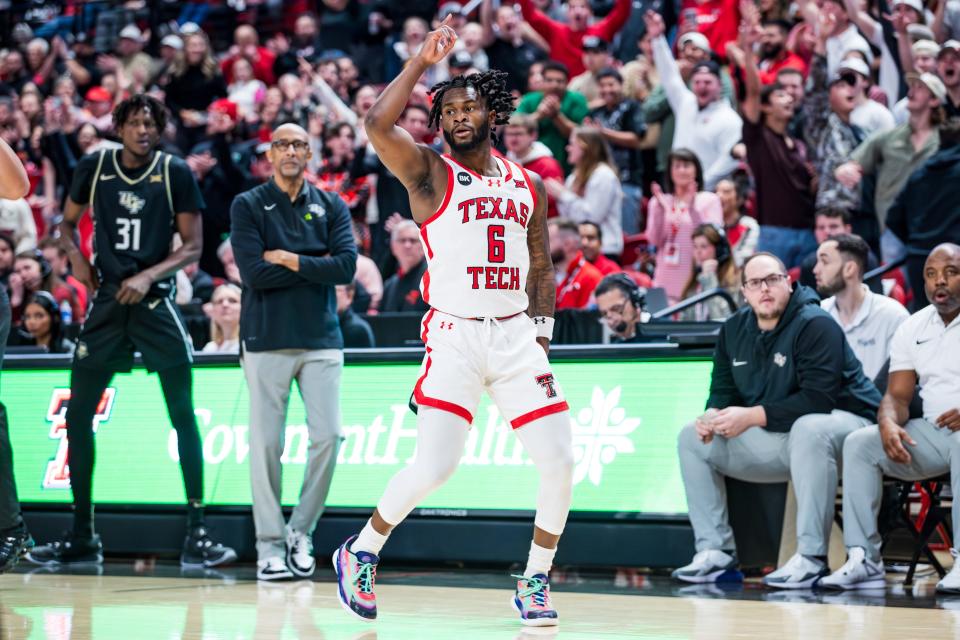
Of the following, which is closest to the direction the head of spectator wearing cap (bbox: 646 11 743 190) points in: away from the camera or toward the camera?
toward the camera

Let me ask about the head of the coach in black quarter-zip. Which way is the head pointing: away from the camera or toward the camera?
toward the camera

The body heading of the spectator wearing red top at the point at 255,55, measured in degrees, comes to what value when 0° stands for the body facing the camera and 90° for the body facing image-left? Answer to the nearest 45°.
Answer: approximately 0°

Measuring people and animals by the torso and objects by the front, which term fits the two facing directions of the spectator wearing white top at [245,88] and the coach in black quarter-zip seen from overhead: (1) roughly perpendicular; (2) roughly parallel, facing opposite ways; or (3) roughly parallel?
roughly parallel

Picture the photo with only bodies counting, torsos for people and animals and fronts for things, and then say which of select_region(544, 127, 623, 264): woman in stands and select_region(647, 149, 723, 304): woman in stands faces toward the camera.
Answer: select_region(647, 149, 723, 304): woman in stands

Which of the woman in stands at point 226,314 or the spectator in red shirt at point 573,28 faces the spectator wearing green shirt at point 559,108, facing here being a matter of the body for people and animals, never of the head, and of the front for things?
the spectator in red shirt

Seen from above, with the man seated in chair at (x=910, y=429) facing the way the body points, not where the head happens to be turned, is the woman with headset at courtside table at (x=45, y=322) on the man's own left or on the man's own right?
on the man's own right

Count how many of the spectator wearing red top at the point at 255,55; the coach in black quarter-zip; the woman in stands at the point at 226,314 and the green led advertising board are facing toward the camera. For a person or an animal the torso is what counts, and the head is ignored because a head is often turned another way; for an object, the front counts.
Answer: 4

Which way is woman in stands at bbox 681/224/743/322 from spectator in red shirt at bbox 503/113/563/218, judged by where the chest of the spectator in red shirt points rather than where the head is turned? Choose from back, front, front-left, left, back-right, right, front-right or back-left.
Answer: left

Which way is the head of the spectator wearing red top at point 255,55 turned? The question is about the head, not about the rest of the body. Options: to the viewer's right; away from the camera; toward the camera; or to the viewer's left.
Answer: toward the camera

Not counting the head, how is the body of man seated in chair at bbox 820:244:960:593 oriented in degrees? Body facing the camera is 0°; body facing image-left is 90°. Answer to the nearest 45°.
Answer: approximately 45°

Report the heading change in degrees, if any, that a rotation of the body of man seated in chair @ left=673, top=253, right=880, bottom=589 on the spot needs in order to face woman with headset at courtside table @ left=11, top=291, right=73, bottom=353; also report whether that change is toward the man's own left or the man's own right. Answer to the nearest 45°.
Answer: approximately 45° to the man's own right

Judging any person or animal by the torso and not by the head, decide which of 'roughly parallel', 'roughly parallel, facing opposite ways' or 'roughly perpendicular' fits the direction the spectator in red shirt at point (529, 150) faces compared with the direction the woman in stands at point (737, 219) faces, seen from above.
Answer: roughly parallel

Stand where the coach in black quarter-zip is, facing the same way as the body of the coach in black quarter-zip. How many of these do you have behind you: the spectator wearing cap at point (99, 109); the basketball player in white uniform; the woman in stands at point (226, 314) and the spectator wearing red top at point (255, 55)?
3

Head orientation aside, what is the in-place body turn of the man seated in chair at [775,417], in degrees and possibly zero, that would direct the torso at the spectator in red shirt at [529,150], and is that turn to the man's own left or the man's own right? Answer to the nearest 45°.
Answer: approximately 90° to the man's own right

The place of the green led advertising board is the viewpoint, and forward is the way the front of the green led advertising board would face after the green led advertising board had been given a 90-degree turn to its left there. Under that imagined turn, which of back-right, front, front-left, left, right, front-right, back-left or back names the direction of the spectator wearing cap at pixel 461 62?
left

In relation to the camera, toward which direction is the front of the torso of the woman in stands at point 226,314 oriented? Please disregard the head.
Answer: toward the camera

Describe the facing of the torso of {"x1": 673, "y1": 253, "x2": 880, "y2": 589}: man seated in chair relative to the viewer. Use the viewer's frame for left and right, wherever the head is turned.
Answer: facing the viewer and to the left of the viewer
